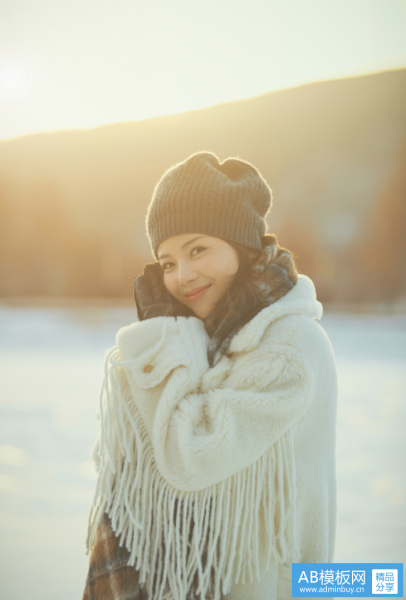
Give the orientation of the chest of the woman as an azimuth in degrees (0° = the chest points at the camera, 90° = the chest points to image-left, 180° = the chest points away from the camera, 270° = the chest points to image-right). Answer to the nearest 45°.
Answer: approximately 45°
